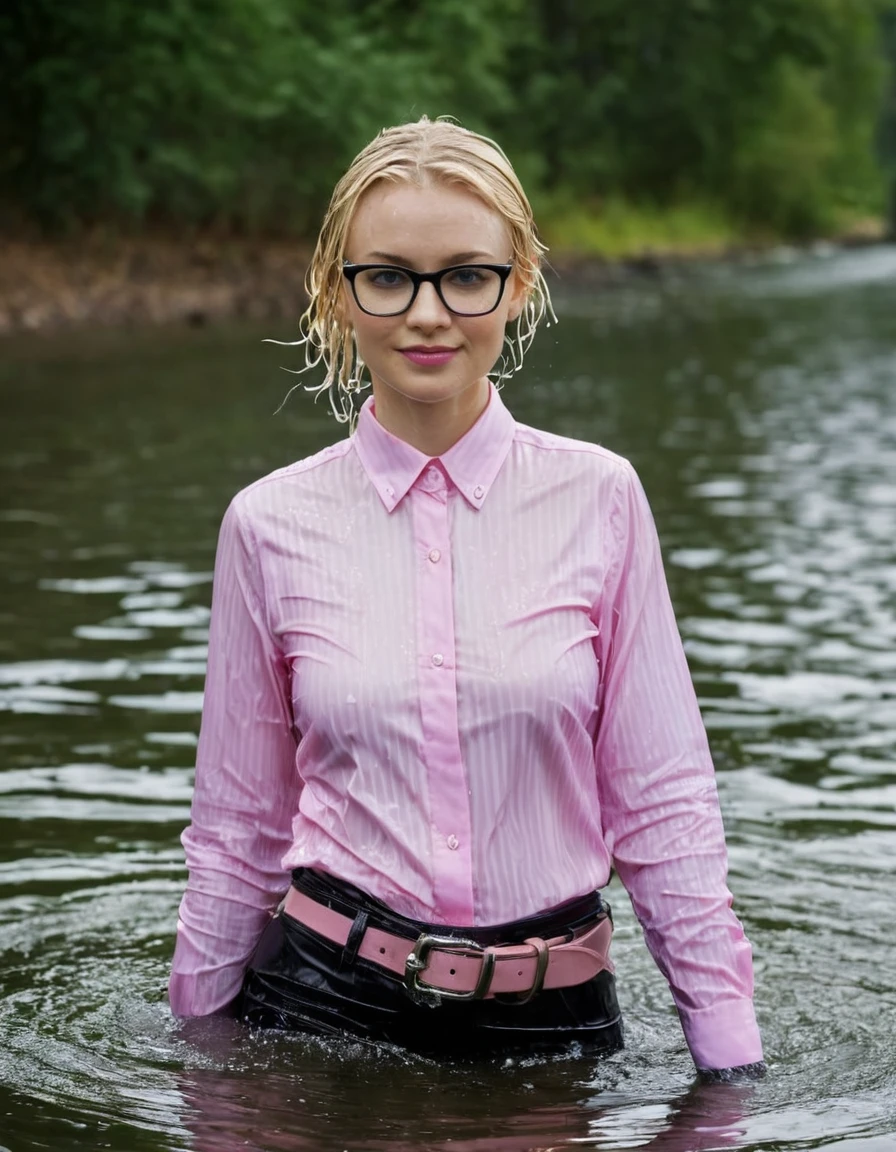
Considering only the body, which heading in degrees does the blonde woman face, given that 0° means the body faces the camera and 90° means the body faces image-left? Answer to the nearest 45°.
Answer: approximately 0°
